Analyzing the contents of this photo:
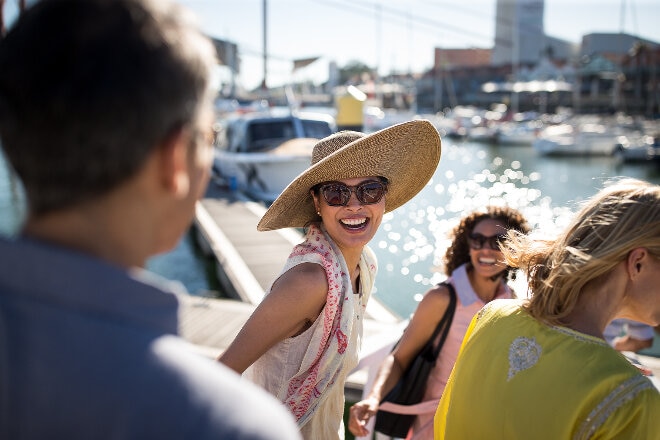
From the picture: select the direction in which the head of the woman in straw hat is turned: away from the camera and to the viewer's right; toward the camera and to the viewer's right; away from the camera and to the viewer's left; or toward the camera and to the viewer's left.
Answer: toward the camera and to the viewer's left

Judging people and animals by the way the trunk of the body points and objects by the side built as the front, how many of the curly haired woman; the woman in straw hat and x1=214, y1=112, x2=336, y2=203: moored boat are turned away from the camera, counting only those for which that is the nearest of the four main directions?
0

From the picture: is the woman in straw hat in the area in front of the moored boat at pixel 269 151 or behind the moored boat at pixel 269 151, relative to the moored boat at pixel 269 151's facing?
in front

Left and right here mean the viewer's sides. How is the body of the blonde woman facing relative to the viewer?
facing away from the viewer and to the right of the viewer

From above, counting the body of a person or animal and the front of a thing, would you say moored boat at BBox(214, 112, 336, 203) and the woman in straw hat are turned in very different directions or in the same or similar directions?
same or similar directions
